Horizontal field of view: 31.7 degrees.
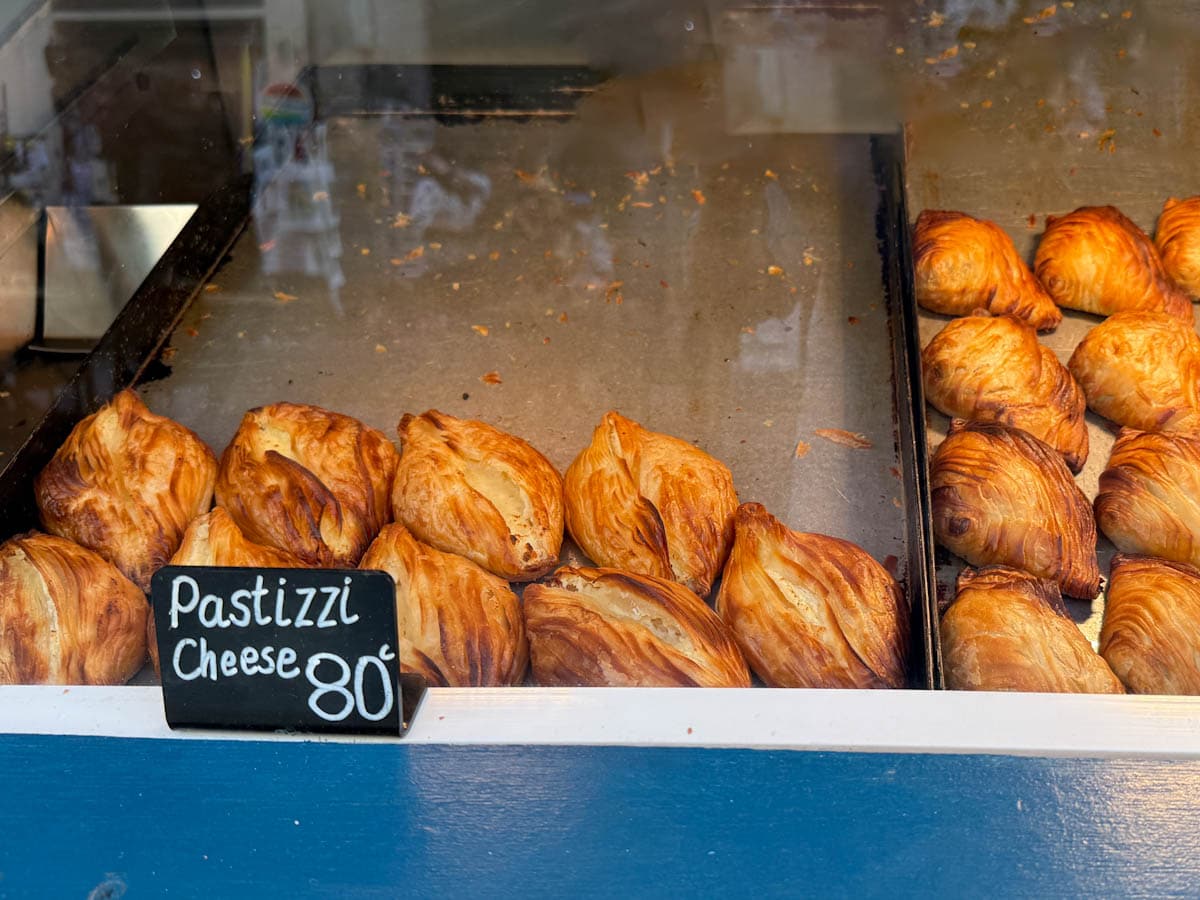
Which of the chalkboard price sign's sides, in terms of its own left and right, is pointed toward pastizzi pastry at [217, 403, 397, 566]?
back

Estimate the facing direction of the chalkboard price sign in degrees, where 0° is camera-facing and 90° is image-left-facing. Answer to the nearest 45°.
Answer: approximately 0°

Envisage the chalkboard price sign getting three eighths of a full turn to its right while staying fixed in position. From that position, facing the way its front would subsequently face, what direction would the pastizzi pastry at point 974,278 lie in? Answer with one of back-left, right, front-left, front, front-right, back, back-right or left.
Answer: right

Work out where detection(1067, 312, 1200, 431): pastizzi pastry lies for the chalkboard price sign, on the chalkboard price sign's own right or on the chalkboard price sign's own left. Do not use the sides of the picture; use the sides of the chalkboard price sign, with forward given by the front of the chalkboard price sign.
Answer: on the chalkboard price sign's own left

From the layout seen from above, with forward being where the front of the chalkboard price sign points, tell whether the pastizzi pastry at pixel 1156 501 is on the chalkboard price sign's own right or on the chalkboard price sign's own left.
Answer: on the chalkboard price sign's own left

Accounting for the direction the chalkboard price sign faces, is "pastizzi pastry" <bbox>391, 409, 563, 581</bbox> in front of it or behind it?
behind
